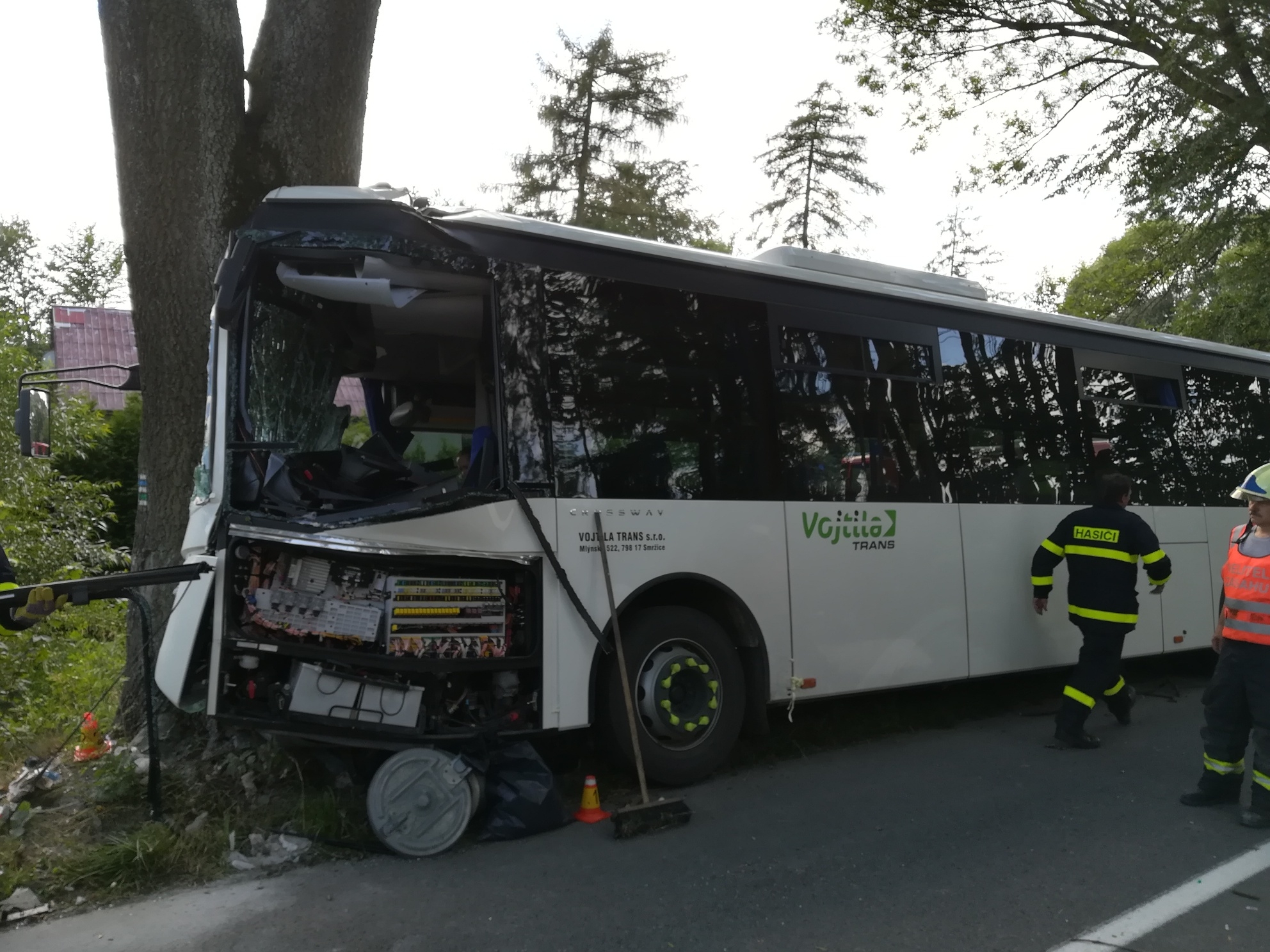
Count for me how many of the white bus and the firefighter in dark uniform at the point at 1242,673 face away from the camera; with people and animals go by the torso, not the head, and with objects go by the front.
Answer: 0

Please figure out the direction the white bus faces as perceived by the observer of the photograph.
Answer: facing the viewer and to the left of the viewer

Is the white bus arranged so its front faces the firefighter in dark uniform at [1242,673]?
no

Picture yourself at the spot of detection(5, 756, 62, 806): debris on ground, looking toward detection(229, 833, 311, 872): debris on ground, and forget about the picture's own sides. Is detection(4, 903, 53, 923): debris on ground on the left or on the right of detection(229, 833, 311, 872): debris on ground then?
right

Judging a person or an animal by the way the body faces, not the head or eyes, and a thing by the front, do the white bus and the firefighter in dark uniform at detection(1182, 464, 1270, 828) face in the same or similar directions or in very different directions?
same or similar directions

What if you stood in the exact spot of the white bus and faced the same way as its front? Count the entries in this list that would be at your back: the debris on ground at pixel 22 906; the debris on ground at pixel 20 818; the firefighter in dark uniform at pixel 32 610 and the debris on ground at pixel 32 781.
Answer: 0

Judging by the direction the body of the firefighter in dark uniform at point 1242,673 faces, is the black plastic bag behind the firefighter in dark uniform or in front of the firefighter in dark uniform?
in front

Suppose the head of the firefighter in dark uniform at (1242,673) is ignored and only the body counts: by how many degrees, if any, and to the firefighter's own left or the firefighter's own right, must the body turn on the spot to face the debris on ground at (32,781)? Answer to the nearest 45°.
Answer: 0° — they already face it

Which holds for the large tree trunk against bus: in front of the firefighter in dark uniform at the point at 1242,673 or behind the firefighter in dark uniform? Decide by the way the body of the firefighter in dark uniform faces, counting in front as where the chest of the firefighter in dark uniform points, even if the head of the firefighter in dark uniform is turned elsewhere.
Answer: in front

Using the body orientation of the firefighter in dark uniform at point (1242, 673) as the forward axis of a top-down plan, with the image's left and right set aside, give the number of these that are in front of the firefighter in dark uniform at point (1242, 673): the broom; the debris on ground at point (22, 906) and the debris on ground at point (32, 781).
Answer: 3

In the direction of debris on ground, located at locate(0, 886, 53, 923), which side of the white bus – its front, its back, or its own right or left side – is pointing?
front

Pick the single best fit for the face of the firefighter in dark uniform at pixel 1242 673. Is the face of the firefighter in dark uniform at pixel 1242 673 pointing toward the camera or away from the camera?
toward the camera

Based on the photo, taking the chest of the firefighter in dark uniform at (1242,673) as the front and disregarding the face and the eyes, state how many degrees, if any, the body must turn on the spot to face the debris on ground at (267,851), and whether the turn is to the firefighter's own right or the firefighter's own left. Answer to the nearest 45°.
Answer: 0° — they already face it
